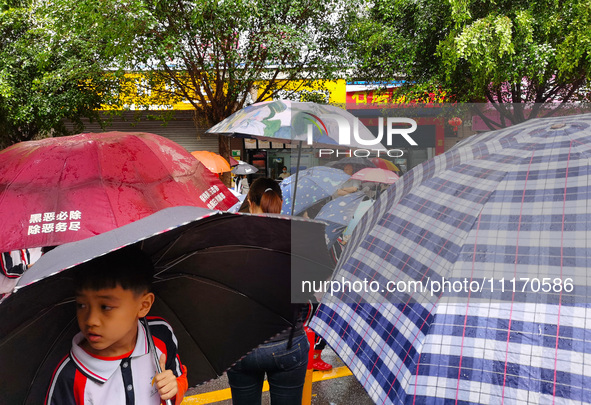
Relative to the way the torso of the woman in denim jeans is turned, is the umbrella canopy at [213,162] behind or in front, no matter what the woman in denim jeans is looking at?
in front

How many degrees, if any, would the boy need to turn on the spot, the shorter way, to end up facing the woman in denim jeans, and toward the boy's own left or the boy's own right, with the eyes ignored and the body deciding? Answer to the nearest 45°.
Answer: approximately 135° to the boy's own left

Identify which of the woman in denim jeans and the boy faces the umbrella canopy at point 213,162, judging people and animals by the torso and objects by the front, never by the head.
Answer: the woman in denim jeans

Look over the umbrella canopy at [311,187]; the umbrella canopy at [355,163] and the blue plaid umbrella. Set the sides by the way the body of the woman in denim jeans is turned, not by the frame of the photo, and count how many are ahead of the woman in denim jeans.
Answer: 2

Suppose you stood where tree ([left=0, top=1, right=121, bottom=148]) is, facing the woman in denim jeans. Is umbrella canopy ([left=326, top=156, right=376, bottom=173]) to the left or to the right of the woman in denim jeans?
left

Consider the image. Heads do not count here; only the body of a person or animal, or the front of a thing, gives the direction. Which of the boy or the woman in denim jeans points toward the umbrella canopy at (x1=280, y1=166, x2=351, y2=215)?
the woman in denim jeans

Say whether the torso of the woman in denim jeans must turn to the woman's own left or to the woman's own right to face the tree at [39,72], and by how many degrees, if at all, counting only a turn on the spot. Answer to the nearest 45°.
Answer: approximately 45° to the woman's own left

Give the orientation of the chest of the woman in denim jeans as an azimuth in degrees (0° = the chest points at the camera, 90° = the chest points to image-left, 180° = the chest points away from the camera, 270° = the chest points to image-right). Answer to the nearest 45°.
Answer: approximately 180°

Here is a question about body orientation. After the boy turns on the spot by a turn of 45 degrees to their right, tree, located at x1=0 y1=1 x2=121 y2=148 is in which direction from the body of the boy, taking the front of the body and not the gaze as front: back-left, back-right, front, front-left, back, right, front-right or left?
back-right

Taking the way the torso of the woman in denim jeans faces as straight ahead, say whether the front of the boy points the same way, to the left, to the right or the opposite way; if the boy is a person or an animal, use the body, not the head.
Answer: the opposite way

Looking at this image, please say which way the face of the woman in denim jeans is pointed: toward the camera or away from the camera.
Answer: away from the camera

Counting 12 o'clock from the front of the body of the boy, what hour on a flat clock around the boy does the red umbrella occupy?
The red umbrella is roughly at 6 o'clock from the boy.

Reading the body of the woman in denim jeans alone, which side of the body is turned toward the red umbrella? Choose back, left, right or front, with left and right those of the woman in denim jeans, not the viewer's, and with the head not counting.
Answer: left

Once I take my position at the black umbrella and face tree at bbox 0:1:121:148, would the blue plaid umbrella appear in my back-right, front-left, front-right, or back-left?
back-right
